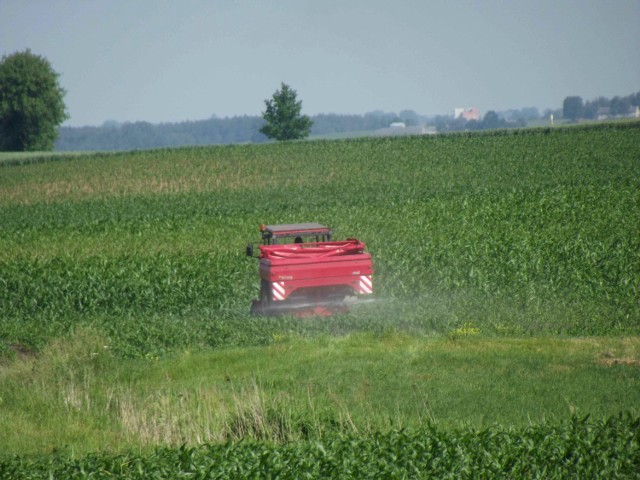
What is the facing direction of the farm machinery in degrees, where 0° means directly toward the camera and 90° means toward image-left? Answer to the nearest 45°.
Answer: approximately 180°
